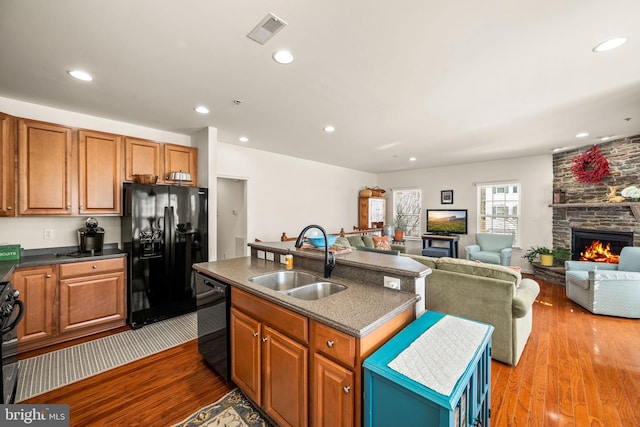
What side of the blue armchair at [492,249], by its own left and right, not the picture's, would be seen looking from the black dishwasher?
front

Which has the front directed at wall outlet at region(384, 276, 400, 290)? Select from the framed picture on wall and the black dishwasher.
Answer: the framed picture on wall

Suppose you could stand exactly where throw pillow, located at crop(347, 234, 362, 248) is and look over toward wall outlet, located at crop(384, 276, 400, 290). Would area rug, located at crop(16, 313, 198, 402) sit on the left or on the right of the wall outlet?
right

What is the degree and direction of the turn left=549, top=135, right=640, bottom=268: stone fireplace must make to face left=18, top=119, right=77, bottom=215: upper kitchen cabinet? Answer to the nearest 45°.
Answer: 0° — it already faces it

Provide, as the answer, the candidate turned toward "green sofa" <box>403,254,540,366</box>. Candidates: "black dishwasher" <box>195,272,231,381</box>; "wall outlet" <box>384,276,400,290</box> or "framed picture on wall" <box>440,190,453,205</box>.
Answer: the framed picture on wall

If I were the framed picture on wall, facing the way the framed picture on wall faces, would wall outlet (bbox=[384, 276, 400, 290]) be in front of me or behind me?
in front

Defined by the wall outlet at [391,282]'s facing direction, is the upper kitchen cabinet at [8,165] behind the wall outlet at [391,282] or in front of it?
in front

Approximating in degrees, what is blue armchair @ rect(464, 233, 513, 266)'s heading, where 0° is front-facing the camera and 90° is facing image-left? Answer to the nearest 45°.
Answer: approximately 45°
